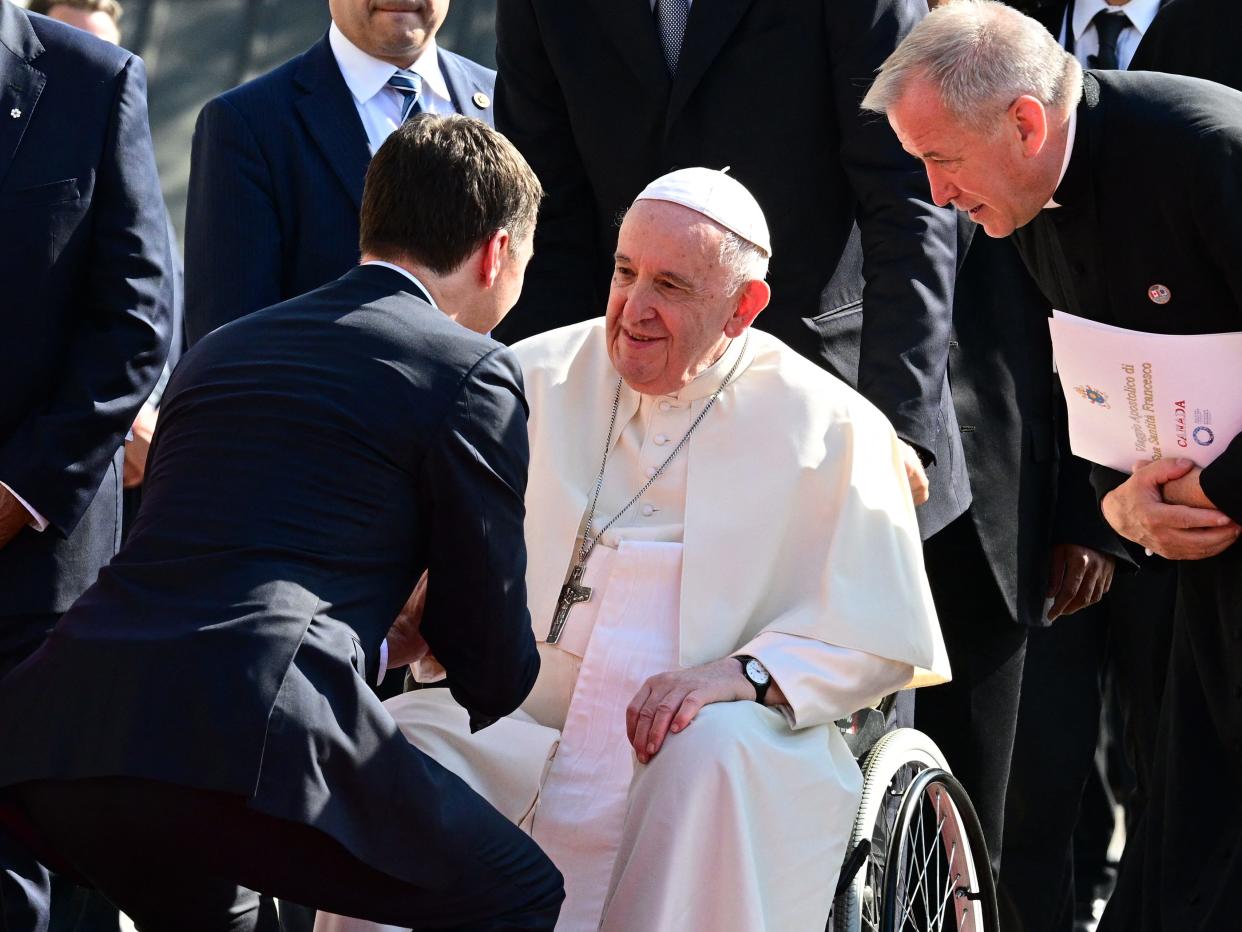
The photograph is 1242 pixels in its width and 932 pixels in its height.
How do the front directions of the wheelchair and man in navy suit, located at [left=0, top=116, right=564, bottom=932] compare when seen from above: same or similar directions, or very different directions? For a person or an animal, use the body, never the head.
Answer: very different directions

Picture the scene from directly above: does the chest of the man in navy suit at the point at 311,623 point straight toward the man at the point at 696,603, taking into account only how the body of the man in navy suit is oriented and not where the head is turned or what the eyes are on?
yes

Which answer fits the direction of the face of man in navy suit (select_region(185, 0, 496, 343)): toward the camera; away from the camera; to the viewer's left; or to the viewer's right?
toward the camera

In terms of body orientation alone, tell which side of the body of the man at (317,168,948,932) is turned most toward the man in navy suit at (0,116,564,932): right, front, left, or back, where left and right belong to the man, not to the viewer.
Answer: front

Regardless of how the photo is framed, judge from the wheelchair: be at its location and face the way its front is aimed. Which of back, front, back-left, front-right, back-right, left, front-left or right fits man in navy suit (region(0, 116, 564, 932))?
front

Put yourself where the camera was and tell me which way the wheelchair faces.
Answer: facing the viewer and to the left of the viewer

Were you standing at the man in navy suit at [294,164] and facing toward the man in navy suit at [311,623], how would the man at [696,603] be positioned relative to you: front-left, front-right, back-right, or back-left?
front-left

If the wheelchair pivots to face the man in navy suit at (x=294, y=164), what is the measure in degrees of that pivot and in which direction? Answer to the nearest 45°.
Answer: approximately 90° to its right

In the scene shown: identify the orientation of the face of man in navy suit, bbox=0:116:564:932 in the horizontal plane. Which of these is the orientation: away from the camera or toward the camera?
away from the camera

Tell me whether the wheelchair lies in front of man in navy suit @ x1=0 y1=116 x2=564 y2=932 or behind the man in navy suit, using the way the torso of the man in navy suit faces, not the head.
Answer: in front

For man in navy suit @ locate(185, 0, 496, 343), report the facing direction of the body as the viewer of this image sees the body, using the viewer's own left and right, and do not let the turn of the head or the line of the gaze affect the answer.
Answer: facing the viewer and to the right of the viewer

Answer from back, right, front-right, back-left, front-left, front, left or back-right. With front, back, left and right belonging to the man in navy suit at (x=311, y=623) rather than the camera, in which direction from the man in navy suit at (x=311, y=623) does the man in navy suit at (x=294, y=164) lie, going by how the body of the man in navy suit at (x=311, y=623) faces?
front-left

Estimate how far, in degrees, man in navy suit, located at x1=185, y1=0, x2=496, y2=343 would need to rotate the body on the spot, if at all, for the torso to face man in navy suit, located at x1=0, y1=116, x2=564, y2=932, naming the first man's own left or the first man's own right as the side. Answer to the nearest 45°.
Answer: approximately 45° to the first man's own right
